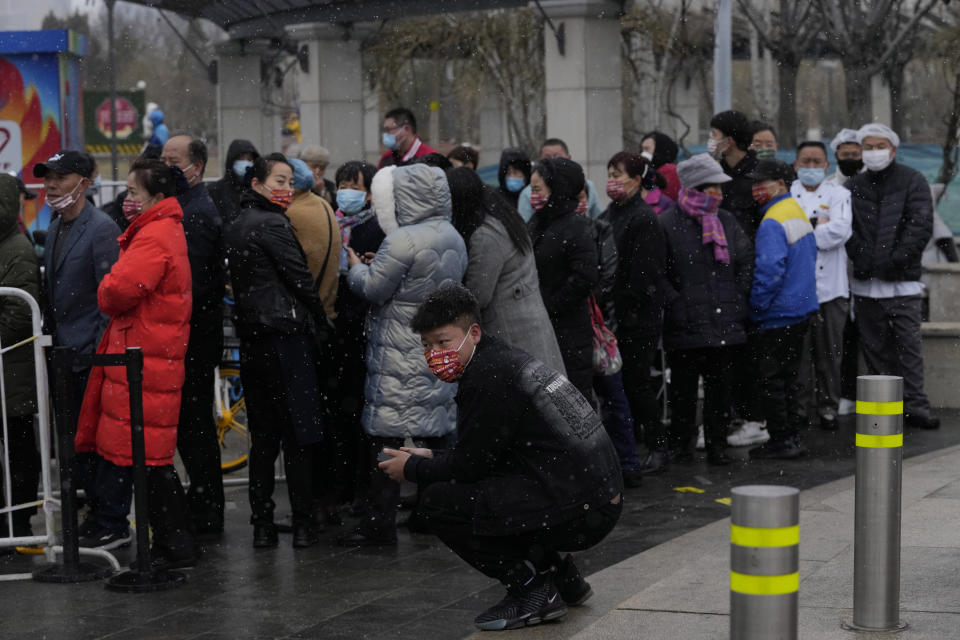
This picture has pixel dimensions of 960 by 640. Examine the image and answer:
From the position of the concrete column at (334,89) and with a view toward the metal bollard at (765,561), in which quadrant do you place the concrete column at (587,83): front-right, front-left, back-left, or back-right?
front-left

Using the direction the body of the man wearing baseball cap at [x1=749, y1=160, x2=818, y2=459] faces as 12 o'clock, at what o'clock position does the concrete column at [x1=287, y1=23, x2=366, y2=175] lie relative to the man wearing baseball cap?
The concrete column is roughly at 2 o'clock from the man wearing baseball cap.

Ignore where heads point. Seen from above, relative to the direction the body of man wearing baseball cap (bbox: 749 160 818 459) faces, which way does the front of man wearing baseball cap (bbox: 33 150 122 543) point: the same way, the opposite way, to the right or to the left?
to the left

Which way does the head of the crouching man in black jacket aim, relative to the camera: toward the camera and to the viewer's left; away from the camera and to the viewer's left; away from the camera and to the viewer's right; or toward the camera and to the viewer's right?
toward the camera and to the viewer's left

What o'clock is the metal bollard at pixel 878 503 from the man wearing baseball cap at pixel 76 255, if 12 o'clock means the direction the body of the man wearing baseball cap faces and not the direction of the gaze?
The metal bollard is roughly at 9 o'clock from the man wearing baseball cap.

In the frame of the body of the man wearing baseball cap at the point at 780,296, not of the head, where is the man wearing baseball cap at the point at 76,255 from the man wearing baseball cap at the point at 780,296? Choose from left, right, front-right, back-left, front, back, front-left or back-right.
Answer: front-left

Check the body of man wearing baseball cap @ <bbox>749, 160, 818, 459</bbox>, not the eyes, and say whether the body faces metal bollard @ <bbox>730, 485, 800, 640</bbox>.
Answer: no

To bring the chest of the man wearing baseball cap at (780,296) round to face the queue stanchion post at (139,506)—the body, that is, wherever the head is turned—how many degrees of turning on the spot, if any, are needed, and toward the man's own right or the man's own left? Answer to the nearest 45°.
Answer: approximately 45° to the man's own left

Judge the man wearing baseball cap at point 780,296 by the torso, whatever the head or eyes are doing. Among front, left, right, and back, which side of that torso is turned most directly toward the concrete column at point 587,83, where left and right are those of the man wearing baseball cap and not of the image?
right

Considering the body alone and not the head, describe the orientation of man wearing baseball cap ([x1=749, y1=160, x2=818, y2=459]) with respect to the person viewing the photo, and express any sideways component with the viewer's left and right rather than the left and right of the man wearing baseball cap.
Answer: facing to the left of the viewer

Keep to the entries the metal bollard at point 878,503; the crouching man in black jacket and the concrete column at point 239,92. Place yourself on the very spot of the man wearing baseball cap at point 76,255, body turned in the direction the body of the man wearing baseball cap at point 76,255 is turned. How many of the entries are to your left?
2

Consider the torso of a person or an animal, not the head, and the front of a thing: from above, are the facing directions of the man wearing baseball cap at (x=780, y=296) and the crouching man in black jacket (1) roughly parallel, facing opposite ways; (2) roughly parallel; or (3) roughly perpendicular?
roughly parallel

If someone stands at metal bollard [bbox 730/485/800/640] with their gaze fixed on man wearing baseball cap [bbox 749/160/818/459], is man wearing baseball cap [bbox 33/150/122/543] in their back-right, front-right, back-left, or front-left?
front-left

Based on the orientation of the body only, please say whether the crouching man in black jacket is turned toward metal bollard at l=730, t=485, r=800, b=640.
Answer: no

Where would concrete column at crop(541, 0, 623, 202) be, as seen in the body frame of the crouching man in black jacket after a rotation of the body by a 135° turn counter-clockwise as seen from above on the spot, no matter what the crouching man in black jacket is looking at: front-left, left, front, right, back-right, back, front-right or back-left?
back-left

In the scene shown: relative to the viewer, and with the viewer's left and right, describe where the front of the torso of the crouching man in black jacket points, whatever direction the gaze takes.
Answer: facing to the left of the viewer
